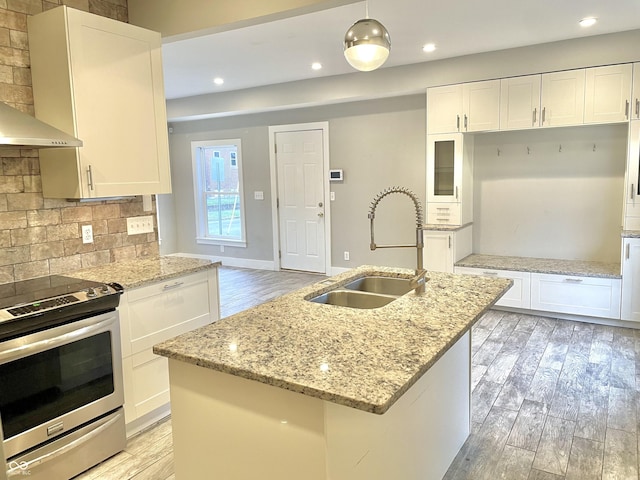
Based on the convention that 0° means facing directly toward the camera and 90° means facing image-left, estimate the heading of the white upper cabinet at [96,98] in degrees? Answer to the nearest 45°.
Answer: approximately 315°

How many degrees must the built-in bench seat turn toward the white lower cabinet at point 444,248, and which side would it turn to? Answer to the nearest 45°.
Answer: approximately 90° to its right

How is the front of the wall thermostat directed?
toward the camera

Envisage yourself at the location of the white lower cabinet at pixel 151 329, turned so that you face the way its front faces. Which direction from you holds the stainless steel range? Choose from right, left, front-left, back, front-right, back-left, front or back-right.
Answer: right

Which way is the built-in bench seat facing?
toward the camera

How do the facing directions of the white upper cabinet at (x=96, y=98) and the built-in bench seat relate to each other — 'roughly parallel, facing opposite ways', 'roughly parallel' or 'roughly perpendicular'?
roughly perpendicular

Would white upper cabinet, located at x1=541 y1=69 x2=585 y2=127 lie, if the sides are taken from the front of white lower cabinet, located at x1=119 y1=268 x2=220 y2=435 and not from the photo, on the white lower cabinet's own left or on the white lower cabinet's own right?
on the white lower cabinet's own left

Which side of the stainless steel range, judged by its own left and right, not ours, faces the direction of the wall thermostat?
left

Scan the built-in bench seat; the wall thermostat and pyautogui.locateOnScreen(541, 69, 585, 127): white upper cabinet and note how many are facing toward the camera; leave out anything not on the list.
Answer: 3

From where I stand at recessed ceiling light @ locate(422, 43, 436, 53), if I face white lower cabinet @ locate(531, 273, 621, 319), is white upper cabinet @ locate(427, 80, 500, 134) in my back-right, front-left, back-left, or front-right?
front-left

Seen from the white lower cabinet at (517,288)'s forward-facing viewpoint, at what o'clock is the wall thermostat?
The wall thermostat is roughly at 4 o'clock from the white lower cabinet.

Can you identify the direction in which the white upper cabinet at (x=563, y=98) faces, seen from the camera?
facing the viewer
